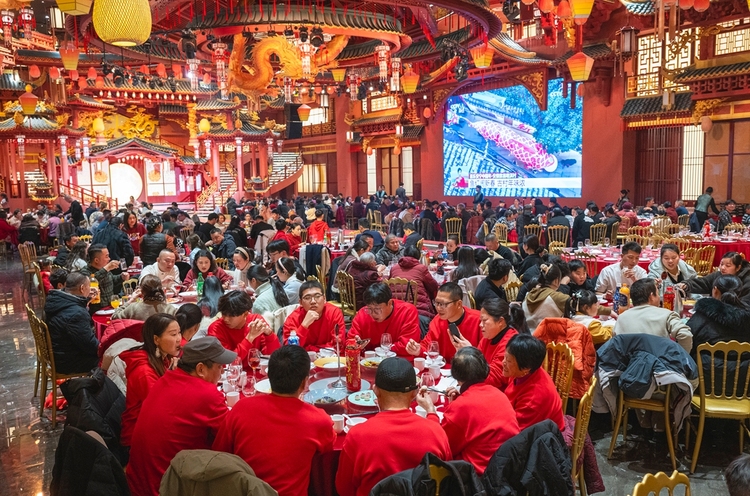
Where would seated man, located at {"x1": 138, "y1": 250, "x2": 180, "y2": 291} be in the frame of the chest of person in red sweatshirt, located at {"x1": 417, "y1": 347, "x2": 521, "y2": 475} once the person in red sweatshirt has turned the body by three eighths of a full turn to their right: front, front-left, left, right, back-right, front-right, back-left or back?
back-left

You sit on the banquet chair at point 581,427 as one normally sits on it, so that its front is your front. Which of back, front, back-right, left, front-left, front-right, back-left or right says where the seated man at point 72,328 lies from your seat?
front-left

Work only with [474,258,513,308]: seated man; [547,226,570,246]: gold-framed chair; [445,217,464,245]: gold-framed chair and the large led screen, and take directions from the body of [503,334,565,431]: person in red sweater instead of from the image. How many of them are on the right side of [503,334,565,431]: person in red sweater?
4

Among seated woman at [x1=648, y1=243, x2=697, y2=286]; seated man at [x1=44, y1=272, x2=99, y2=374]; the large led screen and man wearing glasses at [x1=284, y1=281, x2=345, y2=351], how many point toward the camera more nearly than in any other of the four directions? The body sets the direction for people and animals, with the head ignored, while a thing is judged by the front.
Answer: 3

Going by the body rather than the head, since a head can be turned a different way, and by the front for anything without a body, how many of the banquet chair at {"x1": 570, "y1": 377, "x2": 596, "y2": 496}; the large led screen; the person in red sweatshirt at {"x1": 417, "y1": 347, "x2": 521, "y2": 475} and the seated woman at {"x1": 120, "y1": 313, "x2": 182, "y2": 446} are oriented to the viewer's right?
1

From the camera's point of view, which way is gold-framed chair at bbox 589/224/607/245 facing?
away from the camera

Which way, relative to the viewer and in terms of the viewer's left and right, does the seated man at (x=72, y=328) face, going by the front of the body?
facing away from the viewer and to the right of the viewer

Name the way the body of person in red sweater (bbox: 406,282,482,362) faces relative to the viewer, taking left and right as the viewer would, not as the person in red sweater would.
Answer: facing the viewer and to the left of the viewer

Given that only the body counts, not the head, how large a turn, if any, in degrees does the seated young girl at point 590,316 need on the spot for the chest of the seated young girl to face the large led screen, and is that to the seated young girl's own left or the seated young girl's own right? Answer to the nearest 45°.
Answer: approximately 45° to the seated young girl's own left
